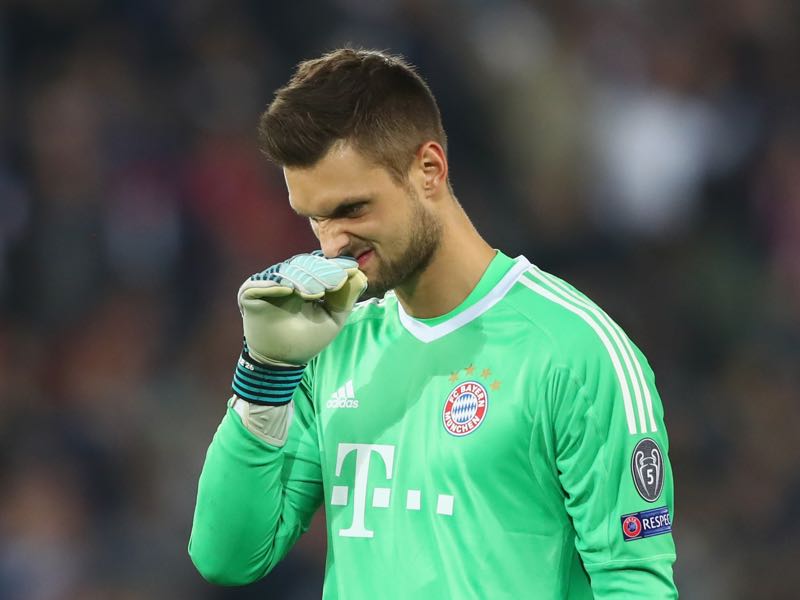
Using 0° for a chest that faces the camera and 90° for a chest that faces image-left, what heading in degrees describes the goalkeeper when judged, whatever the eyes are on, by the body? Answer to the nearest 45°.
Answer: approximately 45°
